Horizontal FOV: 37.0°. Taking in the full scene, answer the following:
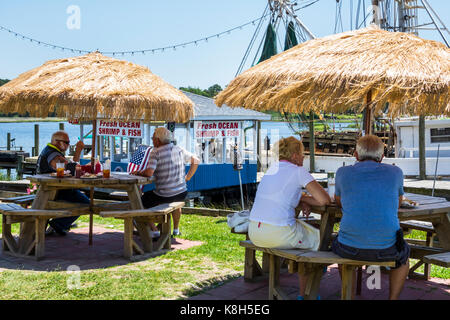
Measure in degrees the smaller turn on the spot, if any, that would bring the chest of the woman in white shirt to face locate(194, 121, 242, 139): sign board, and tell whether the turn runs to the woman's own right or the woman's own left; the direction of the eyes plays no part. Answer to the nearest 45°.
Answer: approximately 45° to the woman's own left

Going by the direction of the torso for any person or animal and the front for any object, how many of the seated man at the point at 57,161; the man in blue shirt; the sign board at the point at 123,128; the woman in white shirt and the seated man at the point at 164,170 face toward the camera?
1

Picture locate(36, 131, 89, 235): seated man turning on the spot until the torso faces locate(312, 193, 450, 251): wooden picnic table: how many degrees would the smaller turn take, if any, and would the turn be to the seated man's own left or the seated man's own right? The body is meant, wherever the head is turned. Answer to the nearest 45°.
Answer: approximately 45° to the seated man's own right

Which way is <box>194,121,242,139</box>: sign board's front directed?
toward the camera

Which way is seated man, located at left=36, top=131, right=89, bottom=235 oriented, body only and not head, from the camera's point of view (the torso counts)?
to the viewer's right

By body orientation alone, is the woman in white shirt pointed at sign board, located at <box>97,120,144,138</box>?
no

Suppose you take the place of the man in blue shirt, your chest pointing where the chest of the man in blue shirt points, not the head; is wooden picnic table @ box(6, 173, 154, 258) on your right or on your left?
on your left

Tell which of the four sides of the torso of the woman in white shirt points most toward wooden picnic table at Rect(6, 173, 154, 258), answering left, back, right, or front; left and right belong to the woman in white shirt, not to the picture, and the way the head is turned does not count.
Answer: left

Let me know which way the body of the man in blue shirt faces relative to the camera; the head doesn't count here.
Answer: away from the camera

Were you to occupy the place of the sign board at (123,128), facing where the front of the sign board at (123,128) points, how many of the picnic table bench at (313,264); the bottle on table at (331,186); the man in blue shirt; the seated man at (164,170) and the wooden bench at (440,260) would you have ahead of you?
5

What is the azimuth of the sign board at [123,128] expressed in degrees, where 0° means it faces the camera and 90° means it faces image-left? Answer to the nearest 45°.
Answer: approximately 0°

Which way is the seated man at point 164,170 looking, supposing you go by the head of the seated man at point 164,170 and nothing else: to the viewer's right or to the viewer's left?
to the viewer's left

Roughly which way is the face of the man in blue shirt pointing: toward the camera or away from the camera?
away from the camera

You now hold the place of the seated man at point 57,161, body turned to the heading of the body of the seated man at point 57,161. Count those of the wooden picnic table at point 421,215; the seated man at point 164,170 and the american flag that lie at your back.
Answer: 0

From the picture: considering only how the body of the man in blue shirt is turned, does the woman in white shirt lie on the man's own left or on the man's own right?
on the man's own left

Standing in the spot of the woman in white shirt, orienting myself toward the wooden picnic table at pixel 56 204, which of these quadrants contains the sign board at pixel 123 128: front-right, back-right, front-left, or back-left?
front-right

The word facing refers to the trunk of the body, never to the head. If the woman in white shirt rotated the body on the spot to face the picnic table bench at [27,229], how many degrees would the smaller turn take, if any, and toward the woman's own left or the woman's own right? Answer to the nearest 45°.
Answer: approximately 90° to the woman's own left

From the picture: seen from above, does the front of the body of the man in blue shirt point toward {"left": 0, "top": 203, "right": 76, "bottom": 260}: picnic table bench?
no

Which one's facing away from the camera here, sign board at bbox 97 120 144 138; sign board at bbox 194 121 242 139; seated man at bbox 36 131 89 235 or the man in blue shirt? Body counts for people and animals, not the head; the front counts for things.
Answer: the man in blue shirt

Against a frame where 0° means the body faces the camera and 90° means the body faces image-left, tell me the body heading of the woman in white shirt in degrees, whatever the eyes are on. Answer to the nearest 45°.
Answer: approximately 225°
